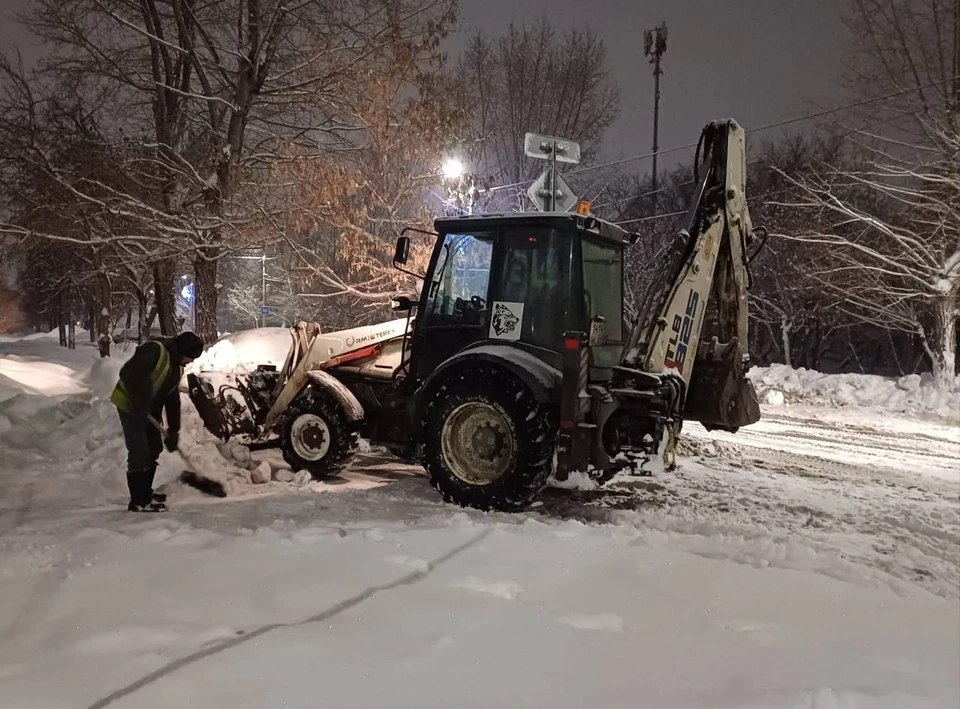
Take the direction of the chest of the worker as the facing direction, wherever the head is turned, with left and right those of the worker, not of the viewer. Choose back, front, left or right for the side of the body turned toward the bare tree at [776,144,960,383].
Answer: front

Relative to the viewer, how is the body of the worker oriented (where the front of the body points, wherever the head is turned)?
to the viewer's right

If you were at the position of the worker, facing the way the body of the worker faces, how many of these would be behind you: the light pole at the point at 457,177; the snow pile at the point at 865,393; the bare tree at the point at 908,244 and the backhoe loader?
0

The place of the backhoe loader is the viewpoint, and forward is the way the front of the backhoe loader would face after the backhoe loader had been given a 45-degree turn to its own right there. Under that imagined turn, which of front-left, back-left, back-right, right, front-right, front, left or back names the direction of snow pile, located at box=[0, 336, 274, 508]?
left

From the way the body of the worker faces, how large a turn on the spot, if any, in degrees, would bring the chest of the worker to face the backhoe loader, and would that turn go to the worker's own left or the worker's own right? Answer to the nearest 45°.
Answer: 0° — they already face it

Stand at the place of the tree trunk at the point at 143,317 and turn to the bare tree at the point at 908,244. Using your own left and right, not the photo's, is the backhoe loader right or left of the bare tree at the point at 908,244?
right

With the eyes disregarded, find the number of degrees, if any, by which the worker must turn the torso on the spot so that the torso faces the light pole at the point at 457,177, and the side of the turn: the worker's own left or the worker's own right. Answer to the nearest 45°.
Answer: approximately 45° to the worker's own left

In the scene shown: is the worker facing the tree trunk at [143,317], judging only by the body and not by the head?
no

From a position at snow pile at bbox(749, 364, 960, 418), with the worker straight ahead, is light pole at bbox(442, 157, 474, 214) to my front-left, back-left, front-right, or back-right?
front-right

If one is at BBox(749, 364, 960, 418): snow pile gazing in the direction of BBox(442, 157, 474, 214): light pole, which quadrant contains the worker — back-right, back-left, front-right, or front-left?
front-left

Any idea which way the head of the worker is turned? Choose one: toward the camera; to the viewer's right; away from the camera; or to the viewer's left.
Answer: to the viewer's right

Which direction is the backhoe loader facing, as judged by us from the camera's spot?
facing away from the viewer and to the left of the viewer

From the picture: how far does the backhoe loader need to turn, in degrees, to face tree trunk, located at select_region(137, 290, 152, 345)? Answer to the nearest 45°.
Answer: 0° — it already faces it

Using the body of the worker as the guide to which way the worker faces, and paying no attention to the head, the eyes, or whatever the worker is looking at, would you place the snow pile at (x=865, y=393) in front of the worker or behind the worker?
in front
